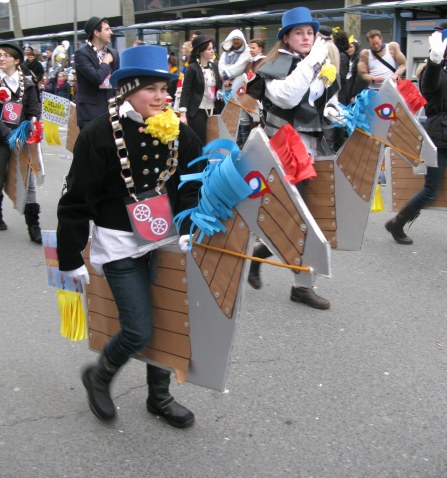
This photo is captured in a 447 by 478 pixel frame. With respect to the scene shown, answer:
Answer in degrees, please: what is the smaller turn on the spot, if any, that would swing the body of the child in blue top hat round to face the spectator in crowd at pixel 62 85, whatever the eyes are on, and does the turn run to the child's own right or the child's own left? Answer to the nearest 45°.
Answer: approximately 135° to the child's own left

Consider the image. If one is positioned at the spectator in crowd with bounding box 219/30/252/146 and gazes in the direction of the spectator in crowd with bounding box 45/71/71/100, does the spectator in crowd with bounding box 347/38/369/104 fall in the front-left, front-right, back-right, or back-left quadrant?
back-right

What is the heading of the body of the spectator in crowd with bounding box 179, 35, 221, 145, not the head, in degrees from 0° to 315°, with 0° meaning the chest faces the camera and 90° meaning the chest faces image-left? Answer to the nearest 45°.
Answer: approximately 315°

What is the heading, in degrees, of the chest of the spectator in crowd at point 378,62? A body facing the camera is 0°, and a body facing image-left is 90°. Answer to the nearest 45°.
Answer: approximately 0°

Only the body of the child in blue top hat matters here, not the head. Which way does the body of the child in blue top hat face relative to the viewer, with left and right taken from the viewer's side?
facing the viewer and to the right of the viewer

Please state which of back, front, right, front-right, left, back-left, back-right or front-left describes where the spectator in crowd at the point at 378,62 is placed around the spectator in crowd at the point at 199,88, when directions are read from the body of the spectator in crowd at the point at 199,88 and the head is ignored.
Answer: left

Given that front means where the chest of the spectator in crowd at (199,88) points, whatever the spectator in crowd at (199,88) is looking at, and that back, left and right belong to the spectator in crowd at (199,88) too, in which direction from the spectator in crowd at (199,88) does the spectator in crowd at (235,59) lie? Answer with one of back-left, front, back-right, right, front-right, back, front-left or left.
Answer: back-left

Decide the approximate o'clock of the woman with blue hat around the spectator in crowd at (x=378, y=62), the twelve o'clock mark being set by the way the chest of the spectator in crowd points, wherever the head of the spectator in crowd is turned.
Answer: The woman with blue hat is roughly at 12 o'clock from the spectator in crowd.
